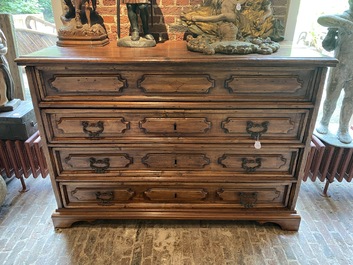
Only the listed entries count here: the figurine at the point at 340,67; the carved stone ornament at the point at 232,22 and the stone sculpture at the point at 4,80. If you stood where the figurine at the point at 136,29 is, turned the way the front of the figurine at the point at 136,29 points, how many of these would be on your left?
2

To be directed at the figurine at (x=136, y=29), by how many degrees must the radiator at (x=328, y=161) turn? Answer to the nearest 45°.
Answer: approximately 45° to its right

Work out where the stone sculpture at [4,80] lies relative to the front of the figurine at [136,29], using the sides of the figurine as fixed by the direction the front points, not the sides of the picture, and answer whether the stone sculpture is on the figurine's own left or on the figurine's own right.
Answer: on the figurine's own right

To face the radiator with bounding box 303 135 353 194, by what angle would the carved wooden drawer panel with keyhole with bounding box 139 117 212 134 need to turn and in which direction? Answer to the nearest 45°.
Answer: approximately 90° to its left

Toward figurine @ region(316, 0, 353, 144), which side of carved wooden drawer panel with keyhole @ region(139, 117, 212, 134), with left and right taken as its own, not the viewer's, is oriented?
left

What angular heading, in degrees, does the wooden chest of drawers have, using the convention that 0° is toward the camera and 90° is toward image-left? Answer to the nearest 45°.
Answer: approximately 0°

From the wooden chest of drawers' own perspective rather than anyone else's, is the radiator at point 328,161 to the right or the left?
on its left

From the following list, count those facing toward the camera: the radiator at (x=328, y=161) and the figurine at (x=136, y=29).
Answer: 2

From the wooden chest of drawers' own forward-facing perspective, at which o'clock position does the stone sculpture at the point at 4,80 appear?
The stone sculpture is roughly at 4 o'clock from the wooden chest of drawers.
